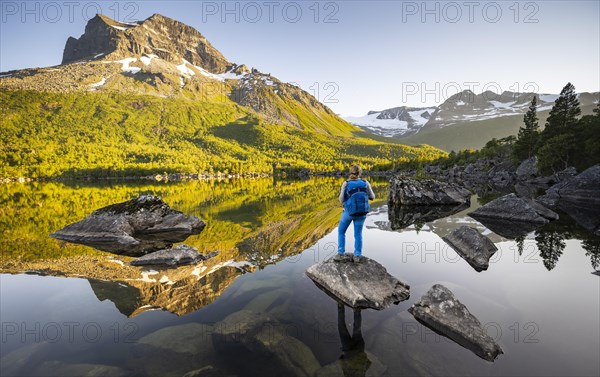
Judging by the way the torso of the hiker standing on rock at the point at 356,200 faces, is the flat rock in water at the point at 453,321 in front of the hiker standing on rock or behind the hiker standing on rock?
behind

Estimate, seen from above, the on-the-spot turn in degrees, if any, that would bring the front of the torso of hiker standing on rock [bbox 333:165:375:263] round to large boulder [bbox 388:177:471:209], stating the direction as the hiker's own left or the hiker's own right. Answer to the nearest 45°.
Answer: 0° — they already face it

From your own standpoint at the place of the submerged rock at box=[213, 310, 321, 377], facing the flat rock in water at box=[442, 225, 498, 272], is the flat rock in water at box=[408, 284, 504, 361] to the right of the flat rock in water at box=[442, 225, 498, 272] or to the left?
right

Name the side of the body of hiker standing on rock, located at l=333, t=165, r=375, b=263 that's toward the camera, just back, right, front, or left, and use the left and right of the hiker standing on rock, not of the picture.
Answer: back

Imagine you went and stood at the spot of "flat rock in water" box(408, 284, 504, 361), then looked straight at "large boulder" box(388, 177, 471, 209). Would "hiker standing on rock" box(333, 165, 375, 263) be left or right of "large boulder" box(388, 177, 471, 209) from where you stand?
left

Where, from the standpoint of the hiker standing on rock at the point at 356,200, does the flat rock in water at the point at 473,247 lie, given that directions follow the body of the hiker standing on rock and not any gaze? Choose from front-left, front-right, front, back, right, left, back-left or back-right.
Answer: front-right

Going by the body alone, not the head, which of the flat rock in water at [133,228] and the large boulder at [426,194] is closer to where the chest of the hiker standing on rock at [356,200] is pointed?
the large boulder
